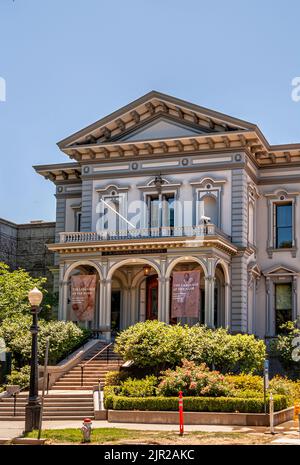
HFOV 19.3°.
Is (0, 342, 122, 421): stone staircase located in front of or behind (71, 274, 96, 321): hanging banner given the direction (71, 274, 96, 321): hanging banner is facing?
in front

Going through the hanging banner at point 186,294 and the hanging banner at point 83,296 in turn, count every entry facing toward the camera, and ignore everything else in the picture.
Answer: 2

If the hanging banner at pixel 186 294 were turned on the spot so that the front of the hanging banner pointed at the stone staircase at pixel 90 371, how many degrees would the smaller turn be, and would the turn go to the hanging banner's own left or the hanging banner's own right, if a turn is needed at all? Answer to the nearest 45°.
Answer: approximately 45° to the hanging banner's own right

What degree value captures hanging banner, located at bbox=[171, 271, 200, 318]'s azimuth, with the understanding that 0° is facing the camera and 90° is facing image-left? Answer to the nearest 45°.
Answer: approximately 0°

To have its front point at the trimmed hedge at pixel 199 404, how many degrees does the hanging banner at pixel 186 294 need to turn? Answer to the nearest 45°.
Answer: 0° — it already faces it

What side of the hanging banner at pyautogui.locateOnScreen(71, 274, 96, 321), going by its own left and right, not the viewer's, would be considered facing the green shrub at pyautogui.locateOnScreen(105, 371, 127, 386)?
front

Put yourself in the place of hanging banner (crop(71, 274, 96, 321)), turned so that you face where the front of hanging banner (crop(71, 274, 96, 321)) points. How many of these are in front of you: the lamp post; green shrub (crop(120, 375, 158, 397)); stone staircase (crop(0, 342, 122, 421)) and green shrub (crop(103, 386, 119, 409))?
4

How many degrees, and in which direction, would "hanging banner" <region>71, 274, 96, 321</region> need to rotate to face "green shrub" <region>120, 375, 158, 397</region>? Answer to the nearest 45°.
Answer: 0° — it already faces it

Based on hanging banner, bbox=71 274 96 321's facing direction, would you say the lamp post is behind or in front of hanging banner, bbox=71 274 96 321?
in front

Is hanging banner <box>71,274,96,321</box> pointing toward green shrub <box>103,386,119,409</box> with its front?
yes

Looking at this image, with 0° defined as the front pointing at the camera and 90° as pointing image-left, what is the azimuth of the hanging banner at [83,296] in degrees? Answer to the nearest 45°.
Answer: approximately 0°

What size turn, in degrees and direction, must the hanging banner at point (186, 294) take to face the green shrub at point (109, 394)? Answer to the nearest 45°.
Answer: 0° — it already faces it

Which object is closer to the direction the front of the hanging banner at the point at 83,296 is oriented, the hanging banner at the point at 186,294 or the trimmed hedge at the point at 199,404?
the trimmed hedge
